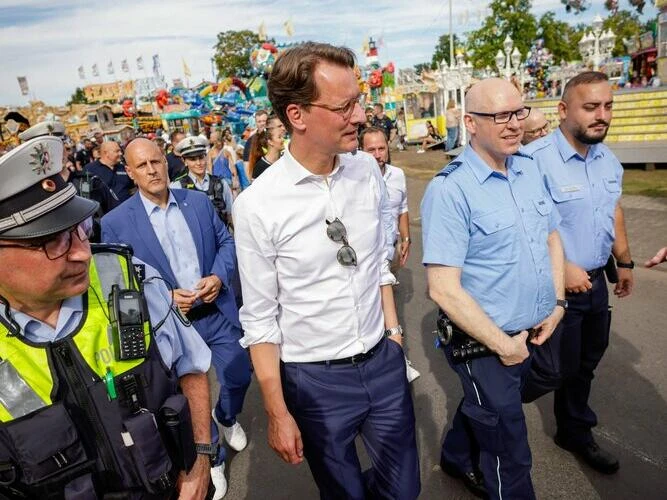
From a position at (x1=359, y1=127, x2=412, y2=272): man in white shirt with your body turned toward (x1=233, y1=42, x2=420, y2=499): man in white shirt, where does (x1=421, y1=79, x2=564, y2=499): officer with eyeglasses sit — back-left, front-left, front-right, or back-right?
front-left

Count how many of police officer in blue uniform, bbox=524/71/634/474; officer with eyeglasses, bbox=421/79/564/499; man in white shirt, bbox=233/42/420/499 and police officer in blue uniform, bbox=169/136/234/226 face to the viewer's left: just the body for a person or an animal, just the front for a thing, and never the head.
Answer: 0

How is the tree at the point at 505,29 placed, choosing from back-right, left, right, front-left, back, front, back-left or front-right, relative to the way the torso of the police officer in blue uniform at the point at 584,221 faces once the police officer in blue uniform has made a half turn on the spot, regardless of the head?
front-right

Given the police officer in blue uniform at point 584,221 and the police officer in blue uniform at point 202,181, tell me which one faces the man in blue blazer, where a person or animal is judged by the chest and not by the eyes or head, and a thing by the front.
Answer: the police officer in blue uniform at point 202,181

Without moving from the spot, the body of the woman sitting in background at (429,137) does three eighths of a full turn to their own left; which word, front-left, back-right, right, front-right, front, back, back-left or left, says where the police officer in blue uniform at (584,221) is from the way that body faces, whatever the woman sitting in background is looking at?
front-right

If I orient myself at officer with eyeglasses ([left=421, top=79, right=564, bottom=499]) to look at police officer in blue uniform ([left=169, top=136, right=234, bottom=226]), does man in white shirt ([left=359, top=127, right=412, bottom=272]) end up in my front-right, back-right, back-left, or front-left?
front-right

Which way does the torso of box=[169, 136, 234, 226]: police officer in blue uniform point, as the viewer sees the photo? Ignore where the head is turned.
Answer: toward the camera

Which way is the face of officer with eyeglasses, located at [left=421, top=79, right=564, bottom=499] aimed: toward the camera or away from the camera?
toward the camera

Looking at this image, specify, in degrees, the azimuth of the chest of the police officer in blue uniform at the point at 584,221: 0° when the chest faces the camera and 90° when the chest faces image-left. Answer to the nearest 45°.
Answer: approximately 315°

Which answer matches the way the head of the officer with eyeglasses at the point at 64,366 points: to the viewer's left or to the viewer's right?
to the viewer's right

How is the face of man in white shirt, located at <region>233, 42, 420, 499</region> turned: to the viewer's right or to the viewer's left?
to the viewer's right

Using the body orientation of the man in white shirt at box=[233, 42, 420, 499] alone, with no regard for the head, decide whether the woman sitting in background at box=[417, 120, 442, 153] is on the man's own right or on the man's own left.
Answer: on the man's own left

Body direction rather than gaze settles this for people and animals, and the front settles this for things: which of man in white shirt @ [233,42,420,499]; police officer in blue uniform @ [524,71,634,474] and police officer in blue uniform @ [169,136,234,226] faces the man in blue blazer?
police officer in blue uniform @ [169,136,234,226]

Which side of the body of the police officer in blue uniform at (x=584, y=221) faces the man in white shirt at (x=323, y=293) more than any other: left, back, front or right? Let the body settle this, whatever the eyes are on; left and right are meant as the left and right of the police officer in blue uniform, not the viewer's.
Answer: right

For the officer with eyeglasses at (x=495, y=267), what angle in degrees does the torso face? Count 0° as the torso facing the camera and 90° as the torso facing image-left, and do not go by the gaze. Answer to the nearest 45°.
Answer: approximately 315°

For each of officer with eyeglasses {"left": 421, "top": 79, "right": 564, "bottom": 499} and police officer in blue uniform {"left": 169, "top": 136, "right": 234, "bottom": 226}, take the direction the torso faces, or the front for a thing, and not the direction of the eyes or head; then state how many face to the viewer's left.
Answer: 0
